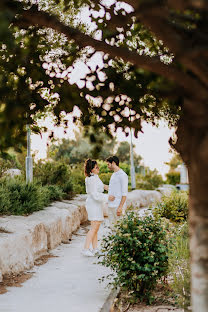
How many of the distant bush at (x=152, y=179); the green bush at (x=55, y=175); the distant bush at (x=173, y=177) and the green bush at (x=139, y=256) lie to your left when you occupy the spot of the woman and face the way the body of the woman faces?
3

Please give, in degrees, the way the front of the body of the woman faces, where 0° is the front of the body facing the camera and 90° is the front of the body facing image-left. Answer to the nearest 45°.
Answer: approximately 270°

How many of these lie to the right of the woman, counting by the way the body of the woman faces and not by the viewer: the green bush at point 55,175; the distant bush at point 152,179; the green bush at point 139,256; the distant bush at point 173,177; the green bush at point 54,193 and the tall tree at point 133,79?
2

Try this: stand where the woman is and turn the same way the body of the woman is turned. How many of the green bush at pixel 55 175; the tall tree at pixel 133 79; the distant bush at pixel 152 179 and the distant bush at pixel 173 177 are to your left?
3

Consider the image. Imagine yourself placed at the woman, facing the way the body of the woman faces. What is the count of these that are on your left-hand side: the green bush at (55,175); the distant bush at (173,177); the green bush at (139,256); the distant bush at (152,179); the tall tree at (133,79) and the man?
3

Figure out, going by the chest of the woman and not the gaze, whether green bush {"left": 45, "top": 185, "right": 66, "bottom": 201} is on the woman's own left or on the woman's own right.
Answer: on the woman's own left

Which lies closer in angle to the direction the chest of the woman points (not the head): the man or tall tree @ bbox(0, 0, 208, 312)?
the man

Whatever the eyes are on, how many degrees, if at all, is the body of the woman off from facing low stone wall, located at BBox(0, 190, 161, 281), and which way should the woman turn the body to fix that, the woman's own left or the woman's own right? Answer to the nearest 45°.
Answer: approximately 180°

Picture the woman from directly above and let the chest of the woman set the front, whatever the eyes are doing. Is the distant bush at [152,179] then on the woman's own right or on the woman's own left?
on the woman's own left

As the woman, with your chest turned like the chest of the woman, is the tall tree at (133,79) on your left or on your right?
on your right

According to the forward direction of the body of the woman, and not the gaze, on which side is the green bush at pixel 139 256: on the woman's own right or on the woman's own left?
on the woman's own right

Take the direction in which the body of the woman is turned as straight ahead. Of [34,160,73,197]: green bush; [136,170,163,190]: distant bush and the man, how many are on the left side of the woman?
2

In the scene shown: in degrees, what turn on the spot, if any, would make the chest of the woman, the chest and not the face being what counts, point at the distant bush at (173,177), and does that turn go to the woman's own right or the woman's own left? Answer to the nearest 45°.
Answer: approximately 90° to the woman's own left

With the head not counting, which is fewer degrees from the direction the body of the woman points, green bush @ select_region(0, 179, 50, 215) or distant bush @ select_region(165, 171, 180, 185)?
the distant bush

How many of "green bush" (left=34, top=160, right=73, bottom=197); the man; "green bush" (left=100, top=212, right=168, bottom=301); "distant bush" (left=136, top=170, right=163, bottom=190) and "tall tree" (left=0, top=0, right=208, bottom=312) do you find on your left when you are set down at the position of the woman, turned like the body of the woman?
2
